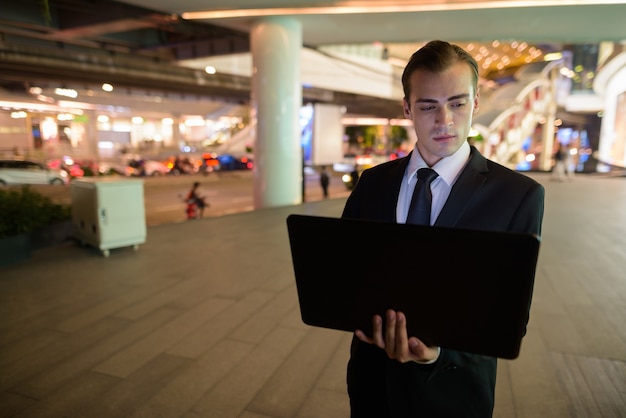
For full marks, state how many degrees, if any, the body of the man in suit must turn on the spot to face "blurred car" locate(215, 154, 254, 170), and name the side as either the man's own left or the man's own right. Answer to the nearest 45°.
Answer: approximately 135° to the man's own right

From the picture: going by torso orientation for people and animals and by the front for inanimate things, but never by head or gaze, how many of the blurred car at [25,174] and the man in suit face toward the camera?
1

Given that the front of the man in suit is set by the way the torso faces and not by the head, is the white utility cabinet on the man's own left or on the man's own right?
on the man's own right

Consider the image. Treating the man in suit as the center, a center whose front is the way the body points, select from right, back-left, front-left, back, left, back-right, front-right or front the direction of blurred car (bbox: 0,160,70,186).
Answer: back-right

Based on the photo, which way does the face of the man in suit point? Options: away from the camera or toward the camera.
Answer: toward the camera

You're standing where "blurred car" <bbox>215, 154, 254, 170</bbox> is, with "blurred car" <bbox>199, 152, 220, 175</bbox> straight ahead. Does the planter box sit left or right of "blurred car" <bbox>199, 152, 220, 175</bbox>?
left

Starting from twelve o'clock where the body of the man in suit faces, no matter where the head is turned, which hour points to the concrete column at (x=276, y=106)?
The concrete column is roughly at 5 o'clock from the man in suit.

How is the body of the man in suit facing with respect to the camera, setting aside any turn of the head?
toward the camera
